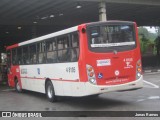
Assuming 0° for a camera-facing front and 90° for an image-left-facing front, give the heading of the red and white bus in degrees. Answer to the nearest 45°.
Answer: approximately 135°
